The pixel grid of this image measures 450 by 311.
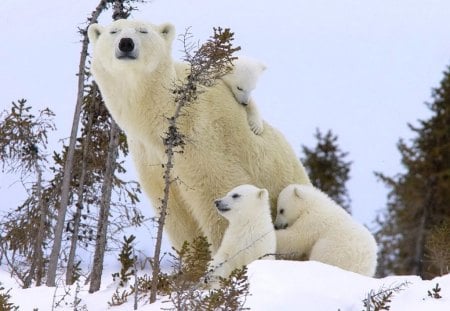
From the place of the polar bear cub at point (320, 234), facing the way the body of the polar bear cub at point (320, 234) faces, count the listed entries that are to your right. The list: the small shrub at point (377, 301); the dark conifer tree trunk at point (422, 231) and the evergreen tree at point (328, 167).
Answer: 2

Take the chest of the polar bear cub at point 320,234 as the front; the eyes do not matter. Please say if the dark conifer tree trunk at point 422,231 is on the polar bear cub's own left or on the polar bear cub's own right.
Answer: on the polar bear cub's own right

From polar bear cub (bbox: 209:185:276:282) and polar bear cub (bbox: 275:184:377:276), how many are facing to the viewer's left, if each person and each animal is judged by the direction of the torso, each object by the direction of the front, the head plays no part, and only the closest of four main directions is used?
2

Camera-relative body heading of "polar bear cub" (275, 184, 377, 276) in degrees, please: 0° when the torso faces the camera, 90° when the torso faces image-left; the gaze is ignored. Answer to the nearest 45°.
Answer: approximately 90°

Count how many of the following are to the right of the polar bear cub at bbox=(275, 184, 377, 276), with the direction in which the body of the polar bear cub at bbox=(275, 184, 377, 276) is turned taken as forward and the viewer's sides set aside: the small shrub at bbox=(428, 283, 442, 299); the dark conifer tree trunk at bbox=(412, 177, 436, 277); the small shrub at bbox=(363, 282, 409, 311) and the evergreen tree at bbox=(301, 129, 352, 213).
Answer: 2

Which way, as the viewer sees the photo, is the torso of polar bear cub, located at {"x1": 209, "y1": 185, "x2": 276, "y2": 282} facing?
to the viewer's left
